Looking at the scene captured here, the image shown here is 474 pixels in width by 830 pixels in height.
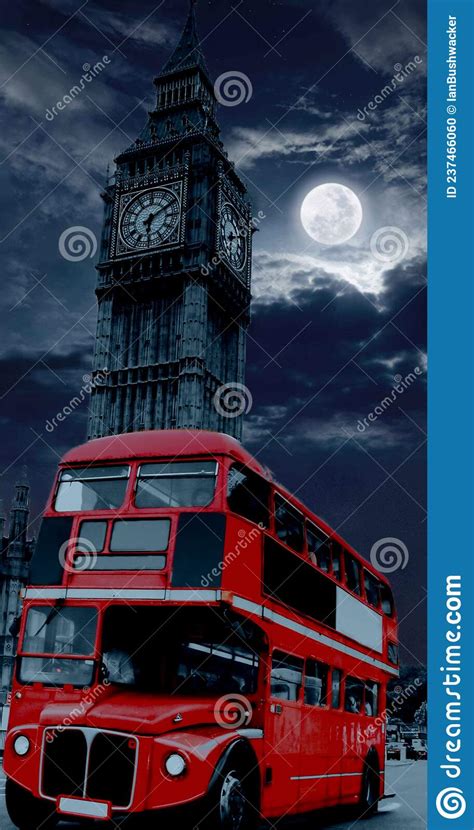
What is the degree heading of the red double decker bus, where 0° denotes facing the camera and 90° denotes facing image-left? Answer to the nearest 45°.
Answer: approximately 45°
